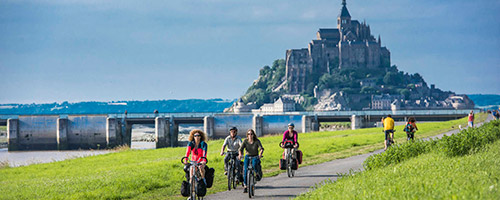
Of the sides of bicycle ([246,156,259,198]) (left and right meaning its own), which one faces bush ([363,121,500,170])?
back

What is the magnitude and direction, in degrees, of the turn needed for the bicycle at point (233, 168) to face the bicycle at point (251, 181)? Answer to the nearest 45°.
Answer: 0° — it already faces it

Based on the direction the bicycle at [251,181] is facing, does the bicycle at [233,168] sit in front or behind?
behind

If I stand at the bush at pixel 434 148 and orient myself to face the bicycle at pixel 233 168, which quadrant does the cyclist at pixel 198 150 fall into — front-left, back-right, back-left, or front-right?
front-left

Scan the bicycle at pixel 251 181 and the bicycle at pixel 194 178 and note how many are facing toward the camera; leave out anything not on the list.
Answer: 2

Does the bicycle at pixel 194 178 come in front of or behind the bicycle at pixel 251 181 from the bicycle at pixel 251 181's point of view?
in front

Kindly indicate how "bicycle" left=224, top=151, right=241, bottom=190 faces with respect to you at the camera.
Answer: facing the viewer

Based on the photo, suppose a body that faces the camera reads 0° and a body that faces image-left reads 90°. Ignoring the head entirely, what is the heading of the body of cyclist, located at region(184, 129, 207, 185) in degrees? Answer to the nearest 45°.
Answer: approximately 0°

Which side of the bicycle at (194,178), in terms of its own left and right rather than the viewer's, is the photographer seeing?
front

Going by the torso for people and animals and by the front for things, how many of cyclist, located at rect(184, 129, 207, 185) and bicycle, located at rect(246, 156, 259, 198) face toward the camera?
2

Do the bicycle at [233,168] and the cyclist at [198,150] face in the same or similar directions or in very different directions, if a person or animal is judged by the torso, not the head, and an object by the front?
same or similar directions
